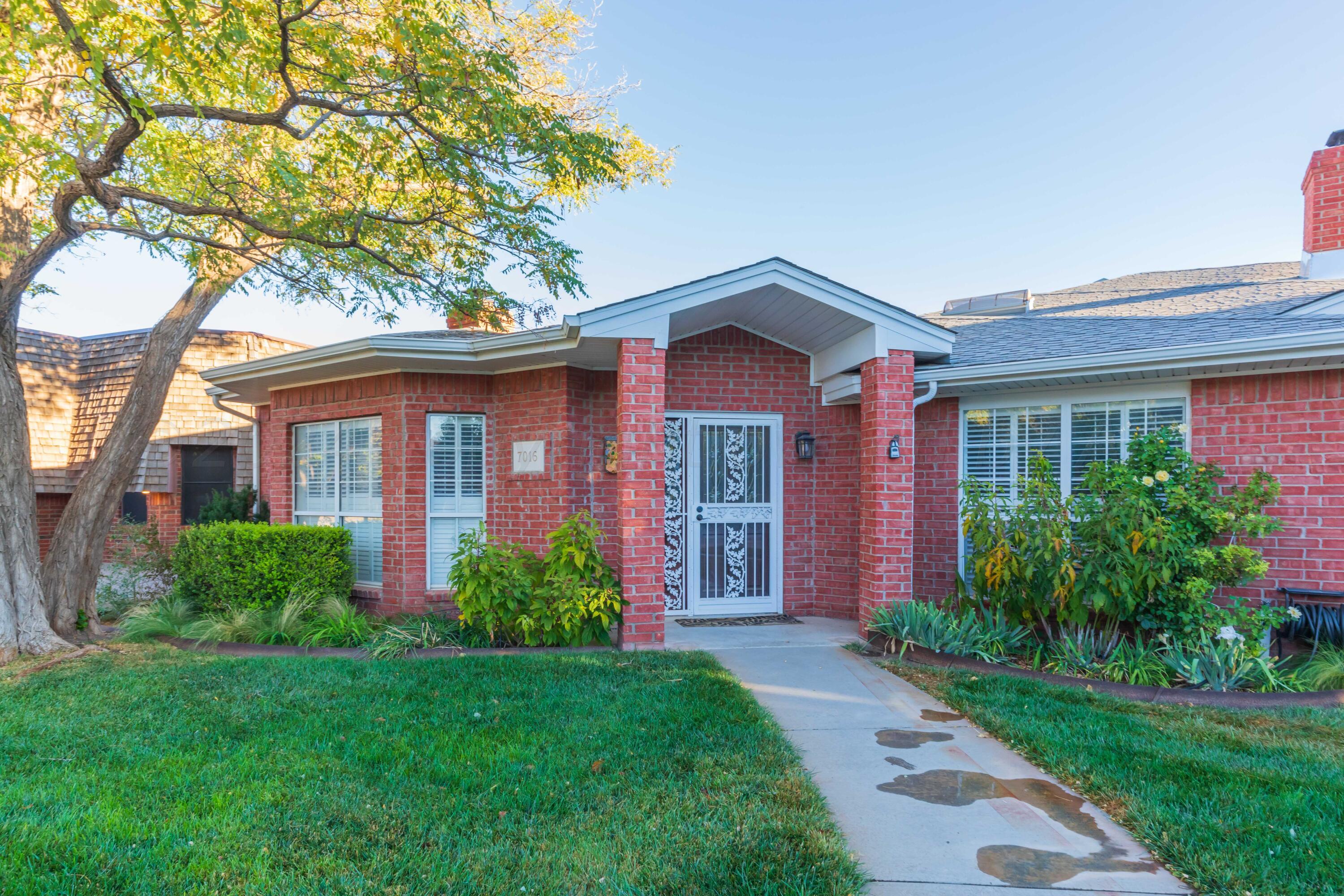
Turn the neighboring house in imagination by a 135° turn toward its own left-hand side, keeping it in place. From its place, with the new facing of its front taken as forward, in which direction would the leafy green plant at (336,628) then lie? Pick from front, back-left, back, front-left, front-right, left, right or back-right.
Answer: back-right

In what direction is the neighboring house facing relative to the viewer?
toward the camera

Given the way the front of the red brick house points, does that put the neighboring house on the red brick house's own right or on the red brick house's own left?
on the red brick house's own right

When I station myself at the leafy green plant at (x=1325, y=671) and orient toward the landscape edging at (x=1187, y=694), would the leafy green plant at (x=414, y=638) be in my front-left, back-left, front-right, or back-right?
front-right

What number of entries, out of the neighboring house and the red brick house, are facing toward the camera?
2

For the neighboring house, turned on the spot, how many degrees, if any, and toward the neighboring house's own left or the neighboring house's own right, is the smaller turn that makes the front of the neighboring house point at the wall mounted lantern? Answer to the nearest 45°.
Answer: approximately 45° to the neighboring house's own left

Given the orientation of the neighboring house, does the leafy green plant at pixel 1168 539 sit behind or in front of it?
in front

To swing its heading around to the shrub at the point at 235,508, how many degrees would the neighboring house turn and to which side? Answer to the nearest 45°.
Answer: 0° — it already faces it

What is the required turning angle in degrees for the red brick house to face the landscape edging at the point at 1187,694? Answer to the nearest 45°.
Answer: approximately 45° to its left
